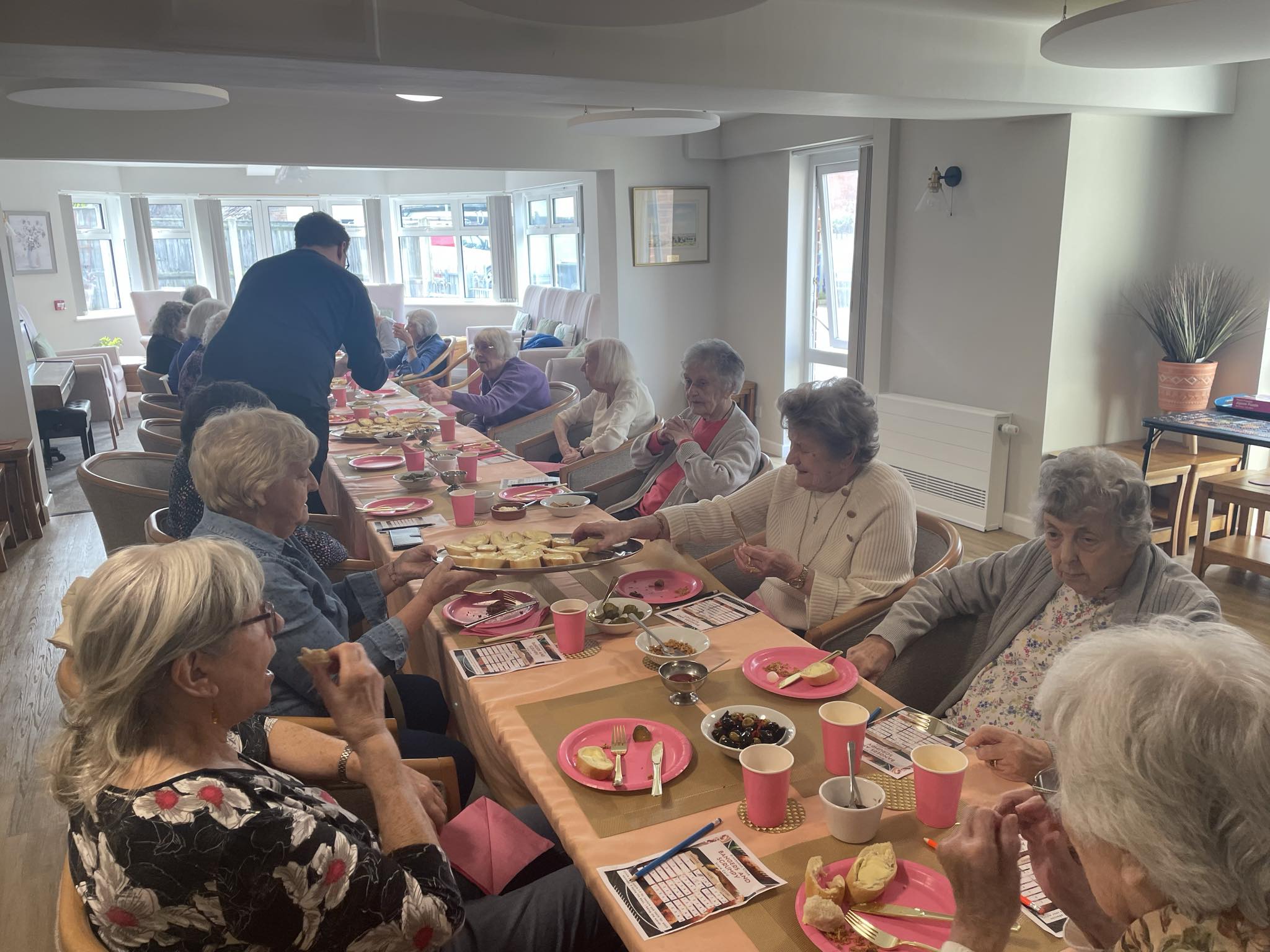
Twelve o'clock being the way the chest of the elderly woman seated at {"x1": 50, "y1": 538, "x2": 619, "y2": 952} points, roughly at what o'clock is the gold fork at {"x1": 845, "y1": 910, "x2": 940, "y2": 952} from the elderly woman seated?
The gold fork is roughly at 1 o'clock from the elderly woman seated.

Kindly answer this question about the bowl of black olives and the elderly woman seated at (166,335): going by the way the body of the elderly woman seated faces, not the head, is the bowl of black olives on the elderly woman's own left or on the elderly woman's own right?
on the elderly woman's own right

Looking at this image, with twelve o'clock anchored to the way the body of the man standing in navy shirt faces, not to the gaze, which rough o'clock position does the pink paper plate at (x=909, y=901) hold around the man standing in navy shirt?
The pink paper plate is roughly at 4 o'clock from the man standing in navy shirt.

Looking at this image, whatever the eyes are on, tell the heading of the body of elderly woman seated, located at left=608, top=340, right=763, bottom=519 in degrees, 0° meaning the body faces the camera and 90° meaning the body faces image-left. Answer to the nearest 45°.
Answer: approximately 45°

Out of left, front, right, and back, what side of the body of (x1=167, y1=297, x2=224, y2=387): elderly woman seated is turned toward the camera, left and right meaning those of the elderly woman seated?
right

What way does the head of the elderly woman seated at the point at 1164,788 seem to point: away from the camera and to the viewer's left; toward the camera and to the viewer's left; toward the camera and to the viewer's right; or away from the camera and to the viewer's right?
away from the camera and to the viewer's left

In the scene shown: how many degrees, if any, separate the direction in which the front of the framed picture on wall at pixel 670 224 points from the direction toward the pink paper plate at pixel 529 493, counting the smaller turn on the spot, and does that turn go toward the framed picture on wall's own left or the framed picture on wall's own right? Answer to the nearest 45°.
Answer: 0° — it already faces it

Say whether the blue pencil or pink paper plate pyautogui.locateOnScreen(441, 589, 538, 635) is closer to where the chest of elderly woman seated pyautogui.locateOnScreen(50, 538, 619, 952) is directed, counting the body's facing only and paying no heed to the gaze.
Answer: the blue pencil

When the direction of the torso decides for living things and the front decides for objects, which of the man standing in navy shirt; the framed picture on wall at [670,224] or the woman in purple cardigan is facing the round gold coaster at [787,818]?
the framed picture on wall

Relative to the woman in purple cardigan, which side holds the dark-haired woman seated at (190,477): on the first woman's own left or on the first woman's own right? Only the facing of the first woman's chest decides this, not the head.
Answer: on the first woman's own left
